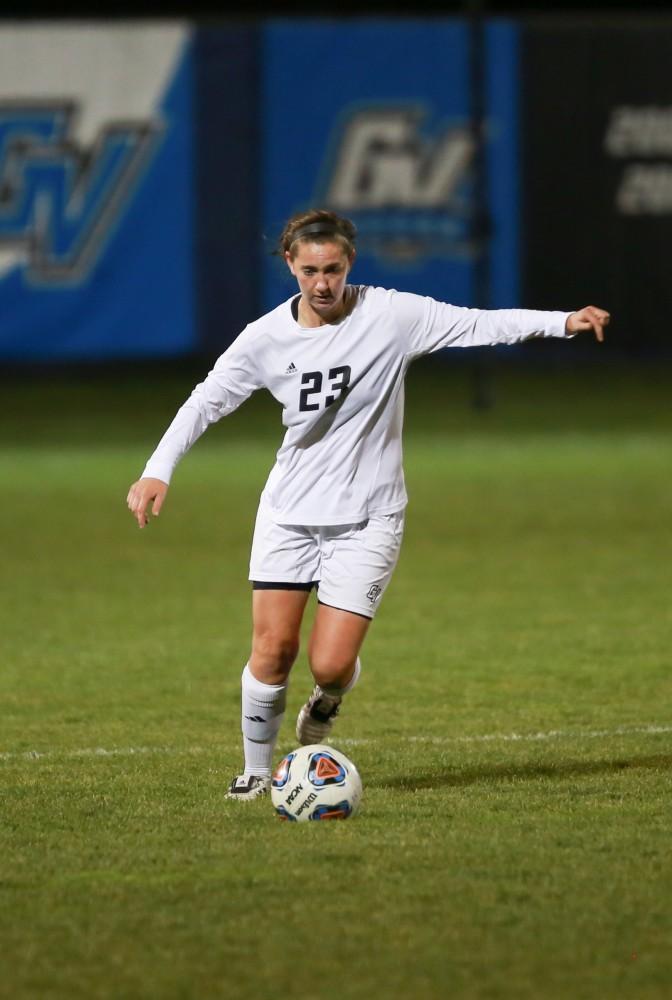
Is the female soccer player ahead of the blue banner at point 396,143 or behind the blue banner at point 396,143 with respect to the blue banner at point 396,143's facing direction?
ahead

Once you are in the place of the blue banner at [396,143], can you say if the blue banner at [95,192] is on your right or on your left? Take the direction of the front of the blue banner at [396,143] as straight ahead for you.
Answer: on your right

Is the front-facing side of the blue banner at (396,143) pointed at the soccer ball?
yes

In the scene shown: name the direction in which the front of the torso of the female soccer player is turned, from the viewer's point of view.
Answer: toward the camera

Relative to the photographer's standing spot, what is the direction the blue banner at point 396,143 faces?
facing the viewer

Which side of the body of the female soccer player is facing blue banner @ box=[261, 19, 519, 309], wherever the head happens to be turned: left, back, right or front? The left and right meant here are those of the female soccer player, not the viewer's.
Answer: back

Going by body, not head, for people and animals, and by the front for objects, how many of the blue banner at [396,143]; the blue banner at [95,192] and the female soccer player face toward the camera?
3

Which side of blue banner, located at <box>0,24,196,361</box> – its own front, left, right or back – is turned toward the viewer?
front

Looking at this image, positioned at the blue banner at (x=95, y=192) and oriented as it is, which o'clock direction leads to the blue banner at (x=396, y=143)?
the blue banner at (x=396, y=143) is roughly at 9 o'clock from the blue banner at (x=95, y=192).

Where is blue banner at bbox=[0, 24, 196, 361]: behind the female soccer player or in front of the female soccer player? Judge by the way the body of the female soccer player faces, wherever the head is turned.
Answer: behind

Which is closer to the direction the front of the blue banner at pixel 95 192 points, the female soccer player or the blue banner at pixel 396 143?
the female soccer player
